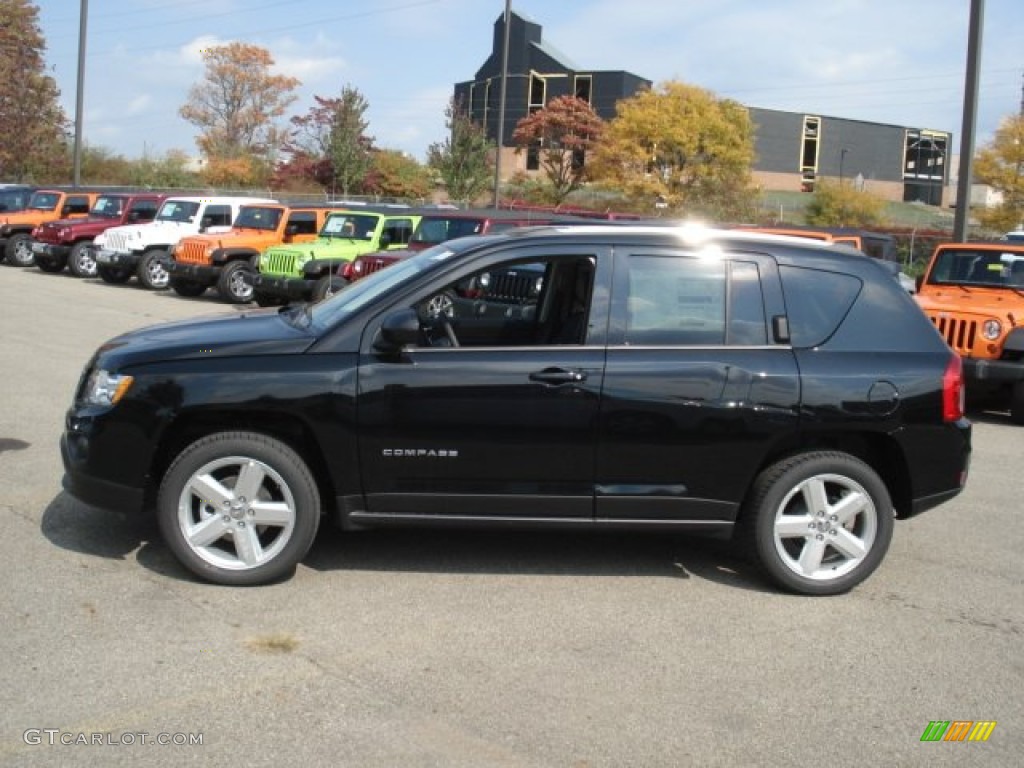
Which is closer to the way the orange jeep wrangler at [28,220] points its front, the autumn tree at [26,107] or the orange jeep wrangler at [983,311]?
the orange jeep wrangler

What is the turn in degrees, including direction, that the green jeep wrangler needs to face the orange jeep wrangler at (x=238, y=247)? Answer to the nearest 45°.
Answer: approximately 90° to its right

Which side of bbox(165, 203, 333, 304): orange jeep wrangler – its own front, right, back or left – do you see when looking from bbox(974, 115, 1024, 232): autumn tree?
back

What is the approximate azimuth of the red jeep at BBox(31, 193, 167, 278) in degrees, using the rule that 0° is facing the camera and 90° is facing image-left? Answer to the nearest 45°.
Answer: approximately 45°

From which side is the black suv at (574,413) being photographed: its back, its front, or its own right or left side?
left

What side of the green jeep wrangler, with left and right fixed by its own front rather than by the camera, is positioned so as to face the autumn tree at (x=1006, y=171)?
back

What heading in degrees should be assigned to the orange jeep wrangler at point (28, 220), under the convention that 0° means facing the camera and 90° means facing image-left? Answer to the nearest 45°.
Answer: approximately 45°

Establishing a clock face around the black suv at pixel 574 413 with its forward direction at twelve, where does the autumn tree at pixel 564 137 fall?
The autumn tree is roughly at 3 o'clock from the black suv.
